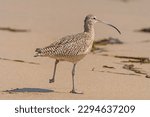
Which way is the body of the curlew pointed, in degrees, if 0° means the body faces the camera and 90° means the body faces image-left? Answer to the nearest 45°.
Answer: approximately 270°
